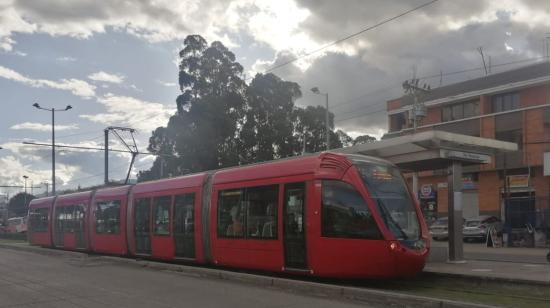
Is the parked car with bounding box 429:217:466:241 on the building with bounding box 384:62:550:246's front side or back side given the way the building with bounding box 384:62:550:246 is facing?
on the front side

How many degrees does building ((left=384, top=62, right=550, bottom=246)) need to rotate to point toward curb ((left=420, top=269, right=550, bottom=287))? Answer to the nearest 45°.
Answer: approximately 45° to its left

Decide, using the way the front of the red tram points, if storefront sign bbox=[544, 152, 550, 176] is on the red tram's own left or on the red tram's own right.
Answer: on the red tram's own left

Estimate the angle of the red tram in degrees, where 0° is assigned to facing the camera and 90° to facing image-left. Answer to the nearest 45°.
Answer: approximately 315°

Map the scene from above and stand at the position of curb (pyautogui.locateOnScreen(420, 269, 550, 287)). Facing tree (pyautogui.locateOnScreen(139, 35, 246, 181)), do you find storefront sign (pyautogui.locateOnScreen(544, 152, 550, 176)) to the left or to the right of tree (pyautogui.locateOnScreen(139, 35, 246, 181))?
right

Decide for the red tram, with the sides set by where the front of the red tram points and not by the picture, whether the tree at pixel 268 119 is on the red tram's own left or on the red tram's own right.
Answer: on the red tram's own left

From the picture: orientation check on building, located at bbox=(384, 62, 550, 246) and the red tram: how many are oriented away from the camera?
0

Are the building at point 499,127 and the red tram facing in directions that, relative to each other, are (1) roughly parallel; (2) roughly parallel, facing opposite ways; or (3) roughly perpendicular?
roughly perpendicular
